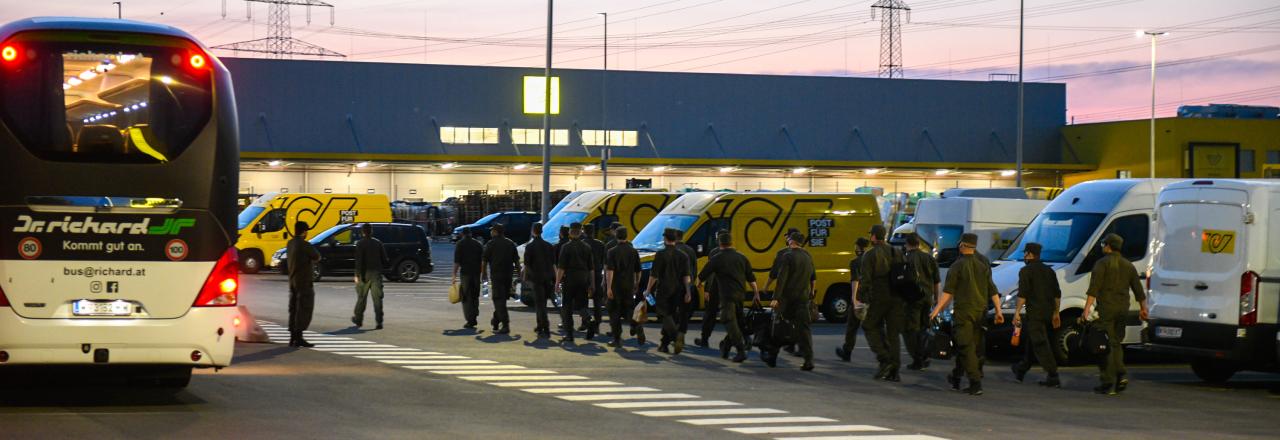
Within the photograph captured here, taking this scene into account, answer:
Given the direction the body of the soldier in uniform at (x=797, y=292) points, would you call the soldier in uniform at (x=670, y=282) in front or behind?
in front

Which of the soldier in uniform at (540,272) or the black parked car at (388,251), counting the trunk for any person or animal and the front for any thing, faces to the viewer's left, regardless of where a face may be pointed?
the black parked car

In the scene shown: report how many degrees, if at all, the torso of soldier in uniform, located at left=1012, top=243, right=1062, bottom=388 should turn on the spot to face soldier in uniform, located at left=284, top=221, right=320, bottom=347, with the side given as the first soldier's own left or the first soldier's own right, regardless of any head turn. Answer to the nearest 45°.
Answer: approximately 45° to the first soldier's own left

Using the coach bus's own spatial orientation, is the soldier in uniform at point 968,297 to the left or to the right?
on its right

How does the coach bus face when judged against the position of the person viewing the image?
facing away from the viewer

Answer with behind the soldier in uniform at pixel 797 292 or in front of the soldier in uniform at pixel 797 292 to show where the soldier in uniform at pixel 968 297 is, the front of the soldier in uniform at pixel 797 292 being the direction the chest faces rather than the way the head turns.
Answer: behind

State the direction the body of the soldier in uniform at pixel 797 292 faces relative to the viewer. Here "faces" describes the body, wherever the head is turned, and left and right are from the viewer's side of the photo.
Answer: facing away from the viewer and to the left of the viewer

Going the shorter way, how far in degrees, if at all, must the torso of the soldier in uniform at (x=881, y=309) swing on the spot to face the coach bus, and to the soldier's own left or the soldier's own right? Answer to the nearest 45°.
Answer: approximately 90° to the soldier's own left
